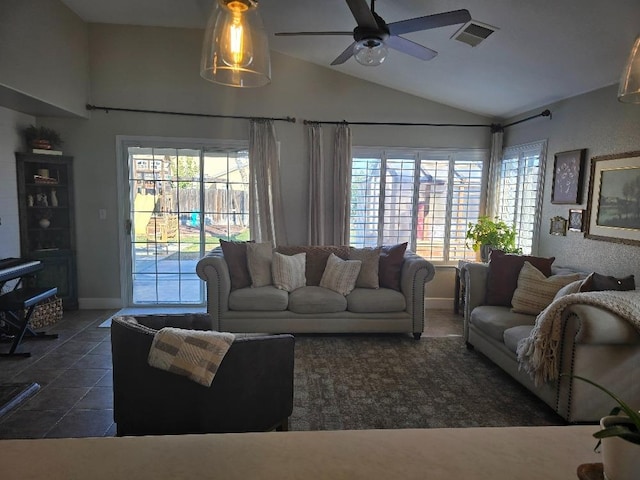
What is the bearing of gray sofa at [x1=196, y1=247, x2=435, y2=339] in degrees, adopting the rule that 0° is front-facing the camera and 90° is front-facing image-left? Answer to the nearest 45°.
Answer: approximately 0°

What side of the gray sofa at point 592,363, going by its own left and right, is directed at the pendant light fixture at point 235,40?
front

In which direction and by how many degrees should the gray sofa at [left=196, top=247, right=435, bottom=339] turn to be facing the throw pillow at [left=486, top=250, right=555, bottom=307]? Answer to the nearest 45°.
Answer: approximately 90° to its left

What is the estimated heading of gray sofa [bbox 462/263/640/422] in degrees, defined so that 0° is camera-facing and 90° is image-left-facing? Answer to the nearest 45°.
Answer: approximately 45°

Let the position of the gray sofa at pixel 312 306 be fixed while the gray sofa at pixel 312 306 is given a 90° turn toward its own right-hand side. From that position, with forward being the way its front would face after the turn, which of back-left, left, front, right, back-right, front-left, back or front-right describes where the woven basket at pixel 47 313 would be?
front

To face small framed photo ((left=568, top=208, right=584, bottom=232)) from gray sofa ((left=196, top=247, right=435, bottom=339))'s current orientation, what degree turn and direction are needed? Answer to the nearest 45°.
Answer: approximately 90° to its left

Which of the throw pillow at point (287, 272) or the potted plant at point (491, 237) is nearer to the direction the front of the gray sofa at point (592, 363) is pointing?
the throw pillow

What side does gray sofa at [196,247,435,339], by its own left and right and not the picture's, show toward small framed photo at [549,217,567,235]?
left

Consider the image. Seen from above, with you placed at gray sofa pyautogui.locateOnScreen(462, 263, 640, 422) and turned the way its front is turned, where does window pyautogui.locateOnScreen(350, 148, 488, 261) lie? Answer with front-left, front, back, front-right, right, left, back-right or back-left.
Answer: right

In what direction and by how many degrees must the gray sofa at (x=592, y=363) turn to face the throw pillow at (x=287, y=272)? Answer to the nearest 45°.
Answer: approximately 45° to its right

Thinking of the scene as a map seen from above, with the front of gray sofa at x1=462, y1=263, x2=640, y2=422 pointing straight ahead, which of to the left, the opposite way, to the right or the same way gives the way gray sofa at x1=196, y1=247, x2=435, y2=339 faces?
to the left
